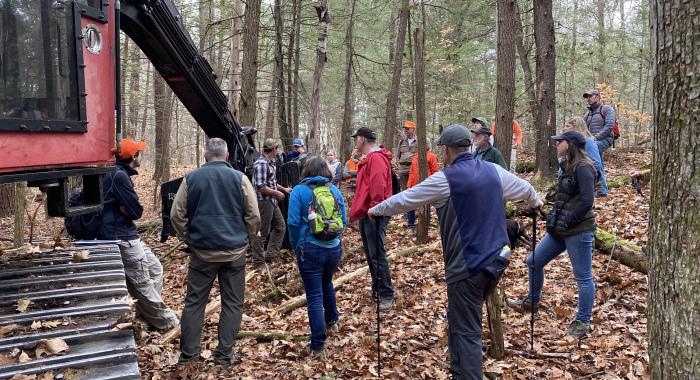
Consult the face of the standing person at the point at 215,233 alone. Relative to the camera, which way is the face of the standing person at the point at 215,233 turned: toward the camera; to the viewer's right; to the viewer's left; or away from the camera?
away from the camera

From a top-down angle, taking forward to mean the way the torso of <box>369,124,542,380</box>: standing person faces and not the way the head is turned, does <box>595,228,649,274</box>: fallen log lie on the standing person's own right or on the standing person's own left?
on the standing person's own right

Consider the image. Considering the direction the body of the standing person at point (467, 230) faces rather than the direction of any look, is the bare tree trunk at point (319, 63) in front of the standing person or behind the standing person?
in front

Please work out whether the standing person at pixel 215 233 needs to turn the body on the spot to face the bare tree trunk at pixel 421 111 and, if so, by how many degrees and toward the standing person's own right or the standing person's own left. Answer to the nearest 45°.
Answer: approximately 45° to the standing person's own right

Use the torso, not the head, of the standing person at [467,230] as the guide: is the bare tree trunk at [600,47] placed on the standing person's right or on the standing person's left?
on the standing person's right

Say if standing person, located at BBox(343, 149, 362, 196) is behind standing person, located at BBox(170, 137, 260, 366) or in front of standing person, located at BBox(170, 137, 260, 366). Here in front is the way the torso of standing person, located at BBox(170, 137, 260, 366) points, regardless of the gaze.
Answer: in front

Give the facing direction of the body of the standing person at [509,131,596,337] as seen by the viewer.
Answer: to the viewer's left

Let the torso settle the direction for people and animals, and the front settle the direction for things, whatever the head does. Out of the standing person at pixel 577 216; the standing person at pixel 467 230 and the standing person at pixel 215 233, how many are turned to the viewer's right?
0
